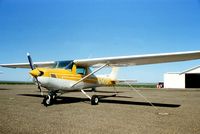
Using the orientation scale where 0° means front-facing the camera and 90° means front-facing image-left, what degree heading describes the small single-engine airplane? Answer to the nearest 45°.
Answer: approximately 45°
